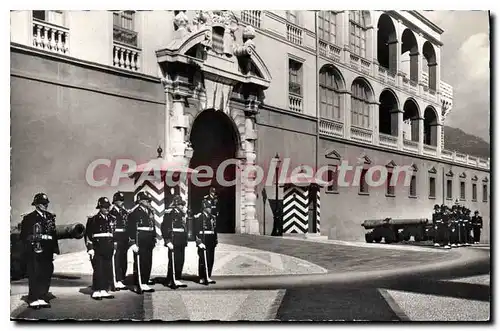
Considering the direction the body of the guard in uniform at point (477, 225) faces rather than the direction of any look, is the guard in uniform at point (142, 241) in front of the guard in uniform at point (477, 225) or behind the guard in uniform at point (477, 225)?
in front

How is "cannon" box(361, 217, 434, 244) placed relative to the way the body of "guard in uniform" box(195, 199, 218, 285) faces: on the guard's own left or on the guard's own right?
on the guard's own left

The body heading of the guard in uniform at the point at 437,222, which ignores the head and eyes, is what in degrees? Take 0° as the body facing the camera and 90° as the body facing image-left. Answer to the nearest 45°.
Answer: approximately 45°

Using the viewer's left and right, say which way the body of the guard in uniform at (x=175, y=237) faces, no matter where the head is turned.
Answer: facing the viewer and to the right of the viewer

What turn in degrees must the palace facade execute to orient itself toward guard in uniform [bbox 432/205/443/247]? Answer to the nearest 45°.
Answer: approximately 45° to its left
